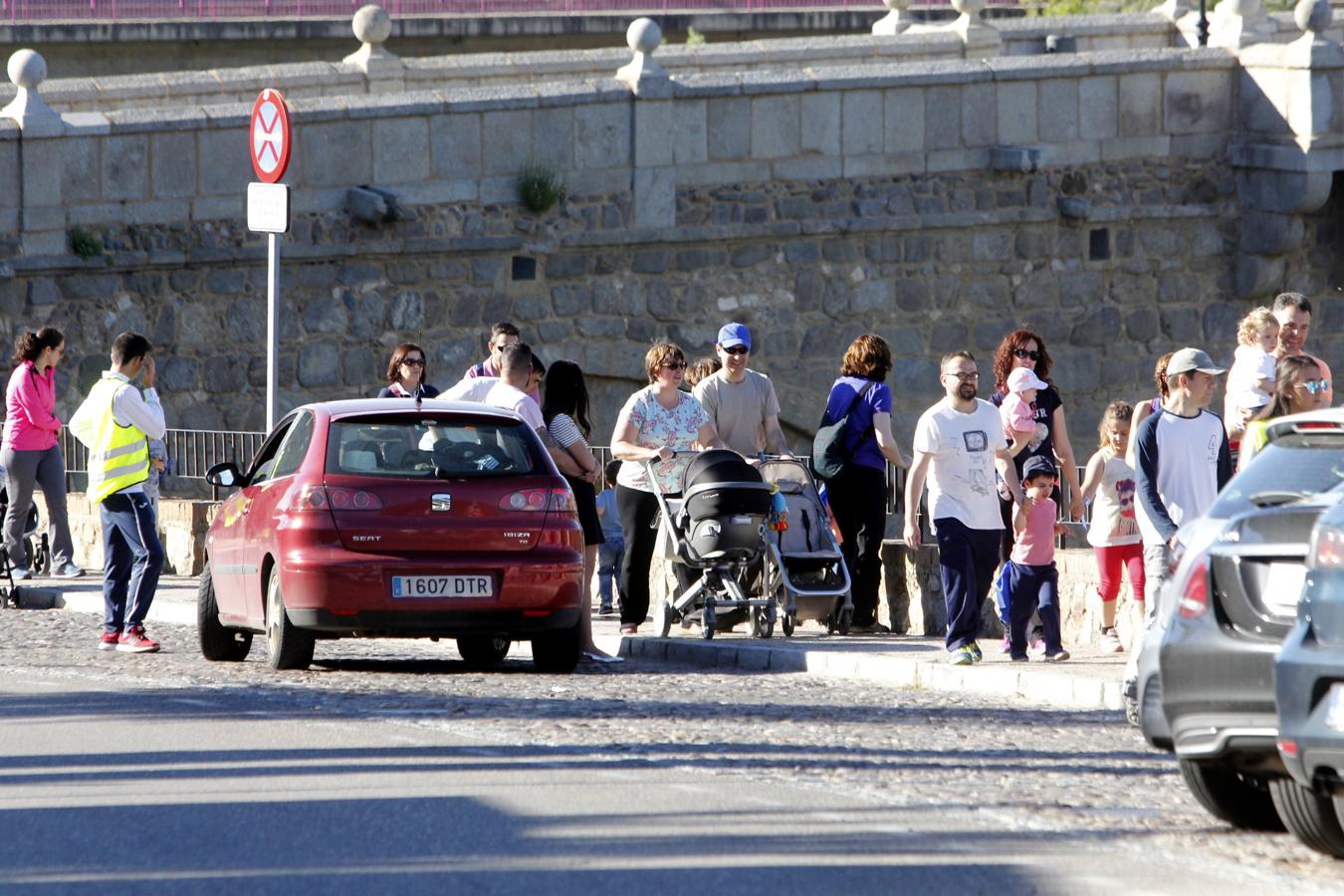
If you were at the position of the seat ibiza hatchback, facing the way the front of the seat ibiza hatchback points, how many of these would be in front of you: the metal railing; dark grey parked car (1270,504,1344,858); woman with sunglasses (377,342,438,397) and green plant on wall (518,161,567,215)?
3

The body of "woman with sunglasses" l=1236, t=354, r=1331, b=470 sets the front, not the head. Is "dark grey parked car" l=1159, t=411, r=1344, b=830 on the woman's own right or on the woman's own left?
on the woman's own right

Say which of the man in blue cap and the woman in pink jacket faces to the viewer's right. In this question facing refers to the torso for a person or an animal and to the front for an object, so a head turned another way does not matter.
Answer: the woman in pink jacket

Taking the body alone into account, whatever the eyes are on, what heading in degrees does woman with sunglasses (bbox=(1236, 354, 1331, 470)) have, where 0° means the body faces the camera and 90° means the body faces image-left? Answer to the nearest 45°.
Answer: approximately 315°

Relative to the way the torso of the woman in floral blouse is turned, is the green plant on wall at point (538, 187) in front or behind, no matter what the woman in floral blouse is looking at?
behind

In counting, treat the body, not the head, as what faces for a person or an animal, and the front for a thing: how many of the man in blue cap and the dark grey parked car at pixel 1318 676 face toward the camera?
1

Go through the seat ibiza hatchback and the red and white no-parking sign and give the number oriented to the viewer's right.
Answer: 0

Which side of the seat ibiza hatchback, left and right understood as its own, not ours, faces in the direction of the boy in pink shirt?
right

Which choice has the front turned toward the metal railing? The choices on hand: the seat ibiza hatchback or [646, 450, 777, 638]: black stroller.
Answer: the seat ibiza hatchback

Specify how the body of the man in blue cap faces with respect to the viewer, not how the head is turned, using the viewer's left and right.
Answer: facing the viewer

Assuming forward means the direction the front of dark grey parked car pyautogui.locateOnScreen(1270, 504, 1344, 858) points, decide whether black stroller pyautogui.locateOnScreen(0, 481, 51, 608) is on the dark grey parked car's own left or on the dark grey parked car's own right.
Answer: on the dark grey parked car's own left
